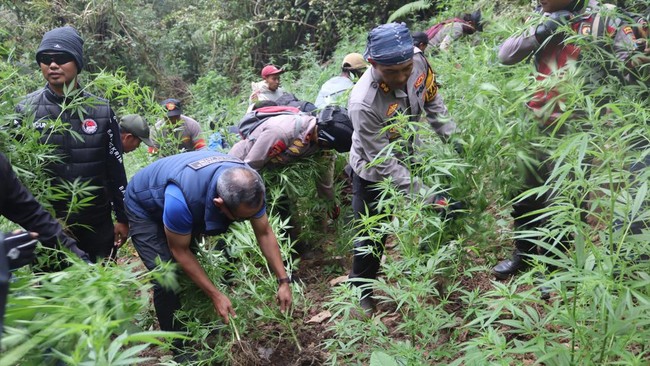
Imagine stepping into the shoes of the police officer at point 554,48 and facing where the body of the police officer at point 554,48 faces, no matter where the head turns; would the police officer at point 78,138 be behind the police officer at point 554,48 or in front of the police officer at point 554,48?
in front

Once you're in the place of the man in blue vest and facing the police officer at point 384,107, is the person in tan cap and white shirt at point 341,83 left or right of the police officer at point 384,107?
left

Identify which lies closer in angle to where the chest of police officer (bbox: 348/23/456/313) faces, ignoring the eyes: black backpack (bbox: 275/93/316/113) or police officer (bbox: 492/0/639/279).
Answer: the police officer

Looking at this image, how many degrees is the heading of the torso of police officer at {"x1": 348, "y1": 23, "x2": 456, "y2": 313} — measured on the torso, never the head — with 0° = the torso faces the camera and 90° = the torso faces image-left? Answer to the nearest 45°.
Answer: approximately 315°

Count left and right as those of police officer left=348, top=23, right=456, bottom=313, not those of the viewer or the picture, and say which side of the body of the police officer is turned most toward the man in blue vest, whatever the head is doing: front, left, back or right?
right

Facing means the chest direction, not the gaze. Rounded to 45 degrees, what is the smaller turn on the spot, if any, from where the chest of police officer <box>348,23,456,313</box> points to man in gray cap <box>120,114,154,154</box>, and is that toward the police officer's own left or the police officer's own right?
approximately 135° to the police officer's own right

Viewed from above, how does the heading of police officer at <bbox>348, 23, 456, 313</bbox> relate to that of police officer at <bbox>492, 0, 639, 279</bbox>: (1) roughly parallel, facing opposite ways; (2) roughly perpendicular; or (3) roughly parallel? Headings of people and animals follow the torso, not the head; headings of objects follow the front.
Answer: roughly perpendicular

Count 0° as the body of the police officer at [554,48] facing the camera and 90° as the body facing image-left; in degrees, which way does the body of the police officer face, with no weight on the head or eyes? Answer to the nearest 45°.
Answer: approximately 45°
